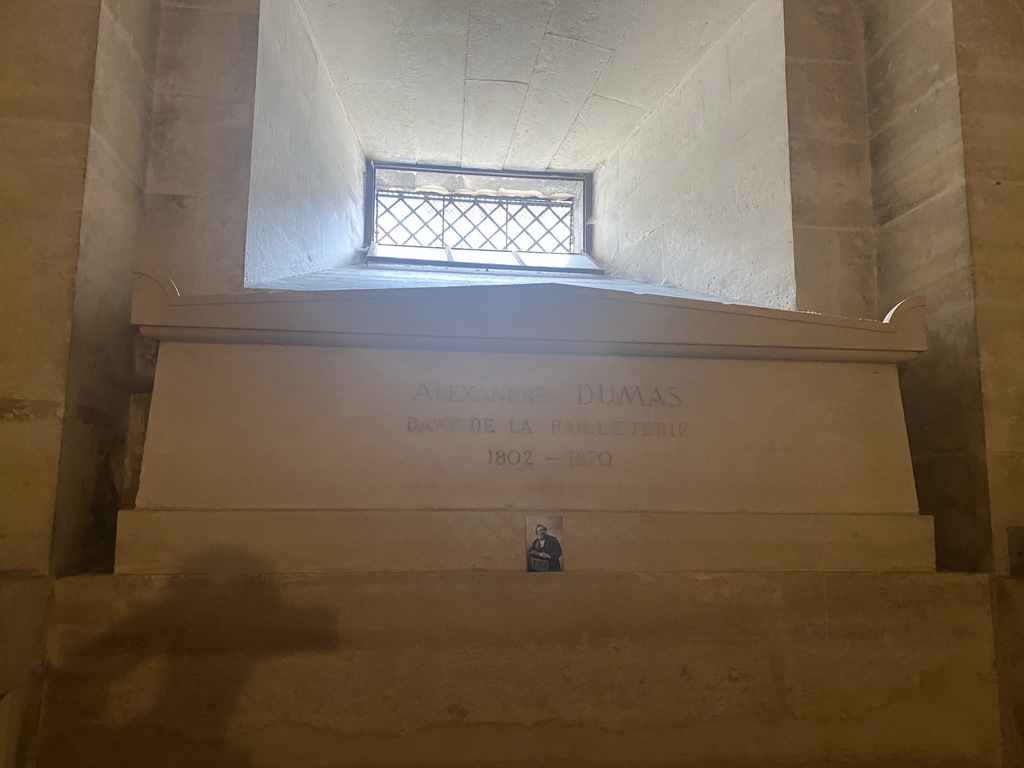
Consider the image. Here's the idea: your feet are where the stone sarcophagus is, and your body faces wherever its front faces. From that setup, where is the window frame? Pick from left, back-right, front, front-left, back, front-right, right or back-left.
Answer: back

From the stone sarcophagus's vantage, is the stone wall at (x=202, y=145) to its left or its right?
on its right

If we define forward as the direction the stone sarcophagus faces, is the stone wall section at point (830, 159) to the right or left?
on its left

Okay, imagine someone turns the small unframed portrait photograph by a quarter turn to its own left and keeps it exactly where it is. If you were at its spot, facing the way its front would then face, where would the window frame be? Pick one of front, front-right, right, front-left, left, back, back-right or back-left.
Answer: left

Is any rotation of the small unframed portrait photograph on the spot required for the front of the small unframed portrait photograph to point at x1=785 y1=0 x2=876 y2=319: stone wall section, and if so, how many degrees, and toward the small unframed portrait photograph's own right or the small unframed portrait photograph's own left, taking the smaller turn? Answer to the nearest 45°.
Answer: approximately 135° to the small unframed portrait photograph's own left

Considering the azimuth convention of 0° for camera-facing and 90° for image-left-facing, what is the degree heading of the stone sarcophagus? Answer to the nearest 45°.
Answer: approximately 0°
